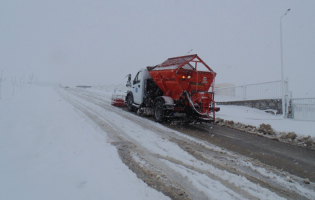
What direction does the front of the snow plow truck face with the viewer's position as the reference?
facing away from the viewer and to the left of the viewer

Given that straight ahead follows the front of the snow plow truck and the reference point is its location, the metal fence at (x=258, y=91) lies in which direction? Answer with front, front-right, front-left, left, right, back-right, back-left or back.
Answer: right

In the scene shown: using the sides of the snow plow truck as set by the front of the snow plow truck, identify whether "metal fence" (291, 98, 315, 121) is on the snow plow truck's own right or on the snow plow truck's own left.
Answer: on the snow plow truck's own right
